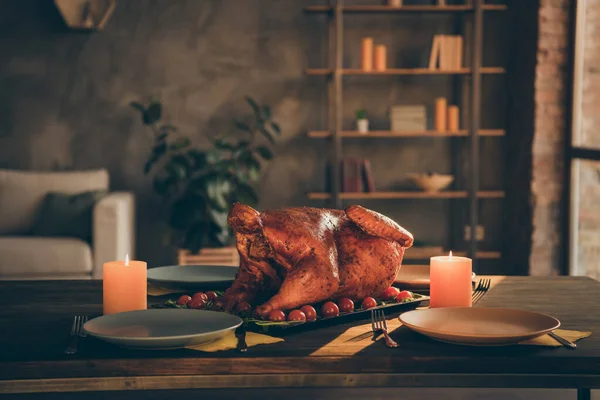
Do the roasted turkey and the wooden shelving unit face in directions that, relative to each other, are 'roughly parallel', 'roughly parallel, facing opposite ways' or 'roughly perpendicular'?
roughly perpendicular

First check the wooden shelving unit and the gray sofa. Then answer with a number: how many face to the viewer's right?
0

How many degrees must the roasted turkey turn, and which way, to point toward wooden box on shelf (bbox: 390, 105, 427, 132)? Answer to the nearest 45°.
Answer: approximately 90° to its left

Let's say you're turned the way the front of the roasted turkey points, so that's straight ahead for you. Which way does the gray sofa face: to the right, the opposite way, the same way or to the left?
to the right

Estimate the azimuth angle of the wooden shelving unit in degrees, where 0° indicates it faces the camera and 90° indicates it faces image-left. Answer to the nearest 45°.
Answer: approximately 0°

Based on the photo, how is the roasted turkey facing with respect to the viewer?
to the viewer's right

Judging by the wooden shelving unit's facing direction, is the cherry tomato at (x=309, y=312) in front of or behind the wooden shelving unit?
in front

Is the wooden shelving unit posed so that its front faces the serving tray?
yes

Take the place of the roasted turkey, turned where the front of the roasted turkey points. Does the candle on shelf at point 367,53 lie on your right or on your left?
on your left

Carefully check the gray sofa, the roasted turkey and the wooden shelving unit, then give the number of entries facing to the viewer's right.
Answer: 1

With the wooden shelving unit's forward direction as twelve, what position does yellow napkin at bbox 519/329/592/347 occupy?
The yellow napkin is roughly at 12 o'clock from the wooden shelving unit.
